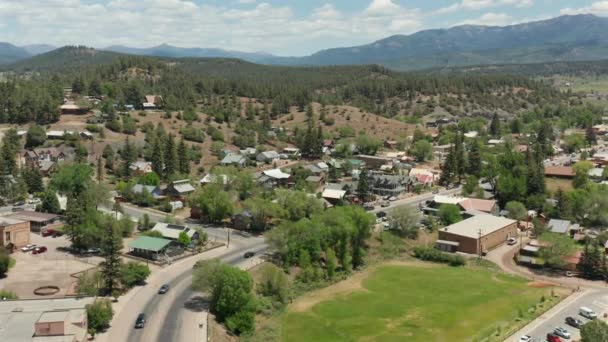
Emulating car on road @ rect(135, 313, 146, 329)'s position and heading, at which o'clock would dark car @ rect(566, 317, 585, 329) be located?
The dark car is roughly at 8 o'clock from the car on road.

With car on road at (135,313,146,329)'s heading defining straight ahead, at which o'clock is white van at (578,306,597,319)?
The white van is roughly at 8 o'clock from the car on road.

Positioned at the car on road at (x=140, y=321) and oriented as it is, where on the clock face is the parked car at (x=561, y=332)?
The parked car is roughly at 8 o'clock from the car on road.

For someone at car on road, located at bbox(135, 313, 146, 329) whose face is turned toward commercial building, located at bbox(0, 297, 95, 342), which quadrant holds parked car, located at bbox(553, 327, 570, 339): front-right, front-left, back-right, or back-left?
back-left

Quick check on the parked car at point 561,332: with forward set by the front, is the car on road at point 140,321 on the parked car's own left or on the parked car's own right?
on the parked car's own right
